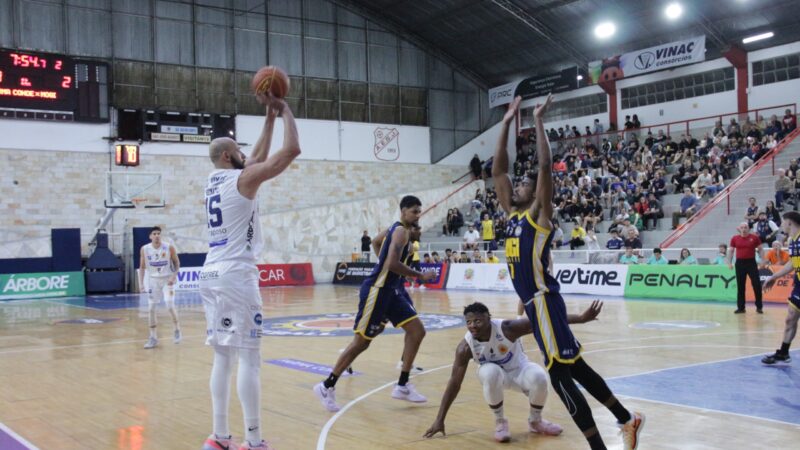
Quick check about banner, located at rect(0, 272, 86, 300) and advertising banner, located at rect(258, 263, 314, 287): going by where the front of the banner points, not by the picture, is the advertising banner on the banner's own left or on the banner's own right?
on the banner's own left

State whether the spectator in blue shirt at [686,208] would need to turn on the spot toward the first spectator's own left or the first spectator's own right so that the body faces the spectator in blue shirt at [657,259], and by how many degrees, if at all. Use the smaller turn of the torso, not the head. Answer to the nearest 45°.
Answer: approximately 45° to the first spectator's own left

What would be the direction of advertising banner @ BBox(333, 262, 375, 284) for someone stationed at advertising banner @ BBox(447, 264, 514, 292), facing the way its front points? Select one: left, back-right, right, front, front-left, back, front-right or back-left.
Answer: back-right

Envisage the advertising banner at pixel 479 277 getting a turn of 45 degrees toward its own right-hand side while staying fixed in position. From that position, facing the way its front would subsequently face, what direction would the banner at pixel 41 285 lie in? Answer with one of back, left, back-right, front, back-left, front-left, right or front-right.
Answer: front-right

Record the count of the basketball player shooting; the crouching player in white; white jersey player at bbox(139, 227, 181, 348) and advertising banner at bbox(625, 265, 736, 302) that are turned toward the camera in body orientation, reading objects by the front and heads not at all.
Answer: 3

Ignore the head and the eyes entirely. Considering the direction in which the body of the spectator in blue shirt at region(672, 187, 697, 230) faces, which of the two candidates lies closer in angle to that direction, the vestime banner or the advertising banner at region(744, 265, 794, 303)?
the vestime banner

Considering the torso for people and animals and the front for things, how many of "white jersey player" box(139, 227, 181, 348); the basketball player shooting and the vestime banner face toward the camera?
2

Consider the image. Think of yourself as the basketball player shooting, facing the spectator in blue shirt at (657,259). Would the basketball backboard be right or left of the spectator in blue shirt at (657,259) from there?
left

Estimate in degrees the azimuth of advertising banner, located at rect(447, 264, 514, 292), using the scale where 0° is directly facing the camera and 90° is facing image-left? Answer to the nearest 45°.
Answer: approximately 0°
